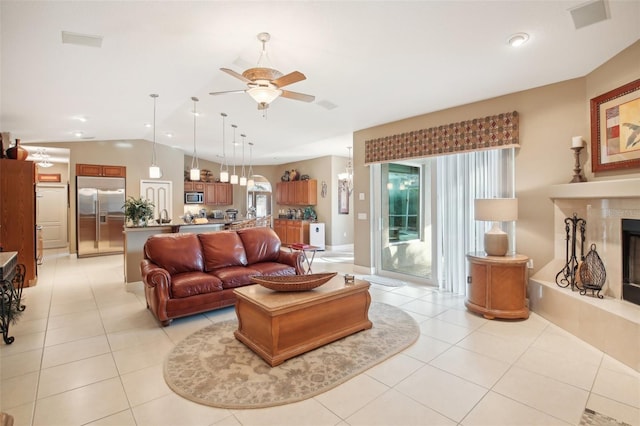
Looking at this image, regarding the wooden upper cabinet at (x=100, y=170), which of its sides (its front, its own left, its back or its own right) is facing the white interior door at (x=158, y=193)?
left

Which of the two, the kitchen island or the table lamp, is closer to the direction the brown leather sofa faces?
the table lamp

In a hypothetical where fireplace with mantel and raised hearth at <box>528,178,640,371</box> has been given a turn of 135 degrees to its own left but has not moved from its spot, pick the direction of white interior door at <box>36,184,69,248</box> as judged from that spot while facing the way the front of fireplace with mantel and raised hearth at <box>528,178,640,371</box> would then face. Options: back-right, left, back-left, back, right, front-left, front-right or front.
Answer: back

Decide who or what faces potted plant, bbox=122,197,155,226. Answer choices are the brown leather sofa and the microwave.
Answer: the microwave

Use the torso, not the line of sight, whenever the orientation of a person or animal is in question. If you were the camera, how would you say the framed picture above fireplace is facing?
facing the viewer and to the left of the viewer

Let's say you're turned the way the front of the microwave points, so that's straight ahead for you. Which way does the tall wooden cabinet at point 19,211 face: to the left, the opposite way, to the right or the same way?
to the left

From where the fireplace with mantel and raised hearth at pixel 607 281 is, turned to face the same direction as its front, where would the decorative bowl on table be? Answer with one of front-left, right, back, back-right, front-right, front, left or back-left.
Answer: front

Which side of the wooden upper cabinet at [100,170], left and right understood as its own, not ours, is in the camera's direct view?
front

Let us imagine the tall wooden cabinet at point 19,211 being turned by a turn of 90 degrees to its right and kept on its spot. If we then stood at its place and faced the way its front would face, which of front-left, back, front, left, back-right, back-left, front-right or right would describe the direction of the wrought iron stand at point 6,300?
front

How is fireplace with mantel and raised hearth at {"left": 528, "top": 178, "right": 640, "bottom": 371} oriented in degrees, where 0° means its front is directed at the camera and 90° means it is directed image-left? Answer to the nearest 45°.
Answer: approximately 45°

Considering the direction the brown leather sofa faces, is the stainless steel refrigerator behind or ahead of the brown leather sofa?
behind

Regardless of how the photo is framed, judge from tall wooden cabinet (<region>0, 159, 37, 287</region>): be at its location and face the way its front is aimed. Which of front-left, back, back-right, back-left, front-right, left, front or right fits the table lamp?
front-right

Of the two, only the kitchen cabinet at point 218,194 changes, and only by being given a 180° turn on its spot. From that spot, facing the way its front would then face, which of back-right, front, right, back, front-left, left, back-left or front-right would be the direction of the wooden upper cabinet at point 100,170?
back-left

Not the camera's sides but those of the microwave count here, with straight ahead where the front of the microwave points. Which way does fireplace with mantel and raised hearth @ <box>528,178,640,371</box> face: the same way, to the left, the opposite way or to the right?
to the right

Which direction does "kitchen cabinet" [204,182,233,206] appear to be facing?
toward the camera

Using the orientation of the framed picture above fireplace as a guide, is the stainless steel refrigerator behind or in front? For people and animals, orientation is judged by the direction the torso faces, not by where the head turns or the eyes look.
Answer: in front

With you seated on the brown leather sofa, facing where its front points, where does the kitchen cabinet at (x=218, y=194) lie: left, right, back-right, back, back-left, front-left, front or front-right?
back-left

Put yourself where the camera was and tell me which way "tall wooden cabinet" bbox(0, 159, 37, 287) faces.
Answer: facing to the right of the viewer

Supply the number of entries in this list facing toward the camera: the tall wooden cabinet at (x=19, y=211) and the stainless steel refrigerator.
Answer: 1
